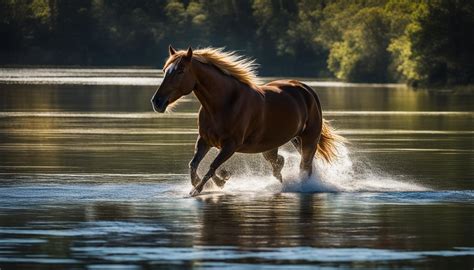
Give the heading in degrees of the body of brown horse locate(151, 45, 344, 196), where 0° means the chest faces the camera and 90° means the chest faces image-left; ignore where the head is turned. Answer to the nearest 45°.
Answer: approximately 45°

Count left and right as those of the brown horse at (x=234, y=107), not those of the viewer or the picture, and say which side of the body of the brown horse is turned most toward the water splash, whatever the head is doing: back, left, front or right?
back
